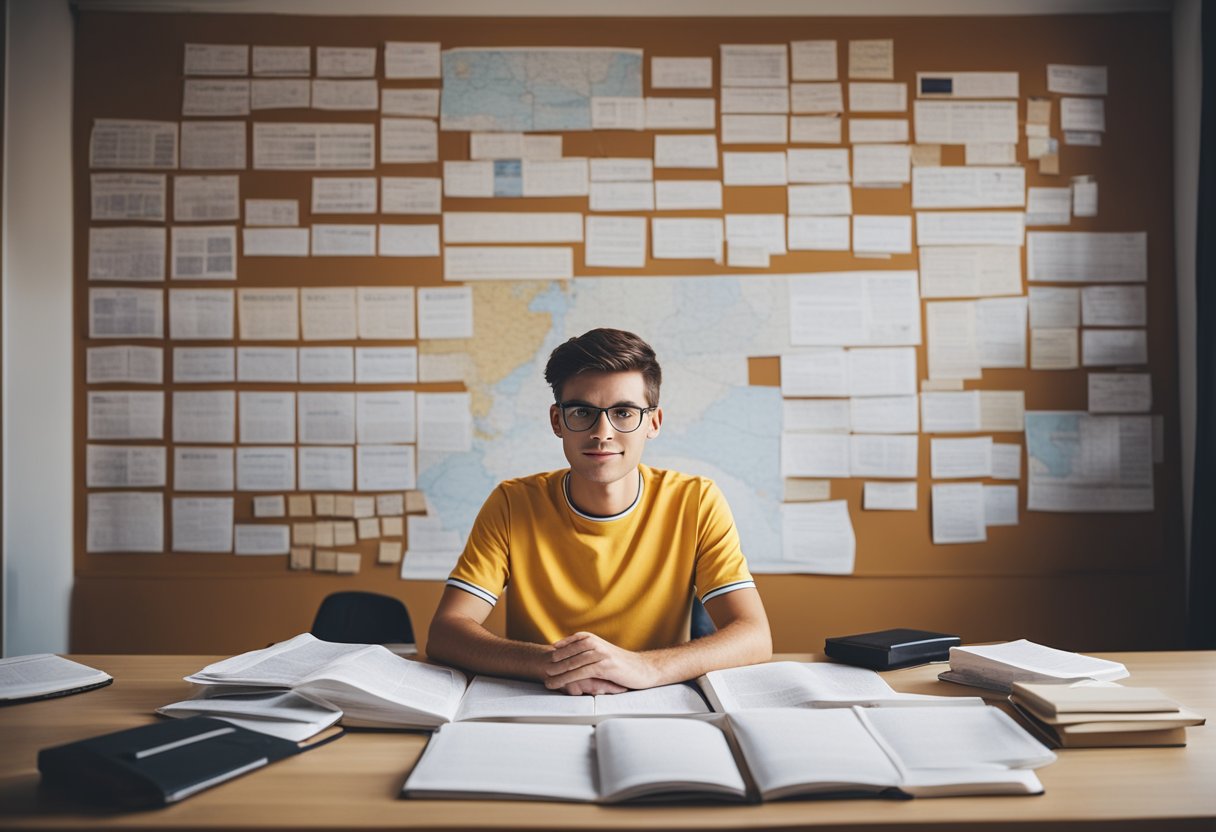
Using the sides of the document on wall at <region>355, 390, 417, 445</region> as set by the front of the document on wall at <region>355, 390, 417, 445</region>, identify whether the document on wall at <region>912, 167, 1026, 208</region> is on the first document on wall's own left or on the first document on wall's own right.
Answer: on the first document on wall's own left

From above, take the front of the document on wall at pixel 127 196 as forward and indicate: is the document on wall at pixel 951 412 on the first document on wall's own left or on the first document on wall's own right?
on the first document on wall's own left

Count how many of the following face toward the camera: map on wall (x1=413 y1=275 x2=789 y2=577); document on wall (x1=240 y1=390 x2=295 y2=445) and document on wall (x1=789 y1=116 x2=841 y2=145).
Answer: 3

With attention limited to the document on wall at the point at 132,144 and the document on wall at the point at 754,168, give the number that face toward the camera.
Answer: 2

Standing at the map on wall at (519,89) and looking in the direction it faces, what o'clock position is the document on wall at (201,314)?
The document on wall is roughly at 3 o'clock from the map on wall.

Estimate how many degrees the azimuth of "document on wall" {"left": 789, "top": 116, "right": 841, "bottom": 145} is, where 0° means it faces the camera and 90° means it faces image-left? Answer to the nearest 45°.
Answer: approximately 0°

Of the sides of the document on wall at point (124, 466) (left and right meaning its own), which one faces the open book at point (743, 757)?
front
